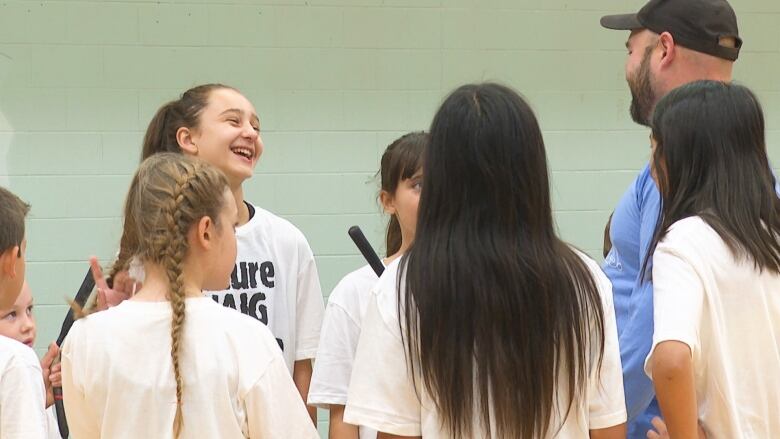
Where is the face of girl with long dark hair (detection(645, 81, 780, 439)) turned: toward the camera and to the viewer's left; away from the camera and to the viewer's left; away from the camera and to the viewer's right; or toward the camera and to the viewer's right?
away from the camera and to the viewer's left

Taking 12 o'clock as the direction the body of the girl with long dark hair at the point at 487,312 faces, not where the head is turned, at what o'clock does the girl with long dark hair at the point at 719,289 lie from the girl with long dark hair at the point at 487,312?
the girl with long dark hair at the point at 719,289 is roughly at 2 o'clock from the girl with long dark hair at the point at 487,312.

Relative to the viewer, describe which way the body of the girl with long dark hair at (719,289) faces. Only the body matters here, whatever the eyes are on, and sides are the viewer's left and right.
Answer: facing away from the viewer and to the left of the viewer

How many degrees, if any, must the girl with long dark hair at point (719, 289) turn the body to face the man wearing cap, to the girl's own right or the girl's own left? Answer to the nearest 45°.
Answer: approximately 45° to the girl's own right

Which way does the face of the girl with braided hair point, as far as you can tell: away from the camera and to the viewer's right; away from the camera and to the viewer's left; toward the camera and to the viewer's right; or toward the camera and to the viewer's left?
away from the camera and to the viewer's right

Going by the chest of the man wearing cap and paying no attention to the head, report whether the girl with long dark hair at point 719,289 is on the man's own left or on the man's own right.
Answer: on the man's own left

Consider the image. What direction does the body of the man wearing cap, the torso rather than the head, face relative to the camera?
to the viewer's left

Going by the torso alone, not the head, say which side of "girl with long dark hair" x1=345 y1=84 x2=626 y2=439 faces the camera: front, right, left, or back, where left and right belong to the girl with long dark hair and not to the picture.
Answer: back

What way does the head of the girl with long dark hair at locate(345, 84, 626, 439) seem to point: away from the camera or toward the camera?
away from the camera

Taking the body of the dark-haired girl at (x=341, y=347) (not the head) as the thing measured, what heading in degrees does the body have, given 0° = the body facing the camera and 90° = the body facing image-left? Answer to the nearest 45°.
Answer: approximately 315°

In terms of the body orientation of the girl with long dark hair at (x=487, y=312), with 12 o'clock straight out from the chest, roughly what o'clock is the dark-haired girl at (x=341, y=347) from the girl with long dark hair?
The dark-haired girl is roughly at 11 o'clock from the girl with long dark hair.
